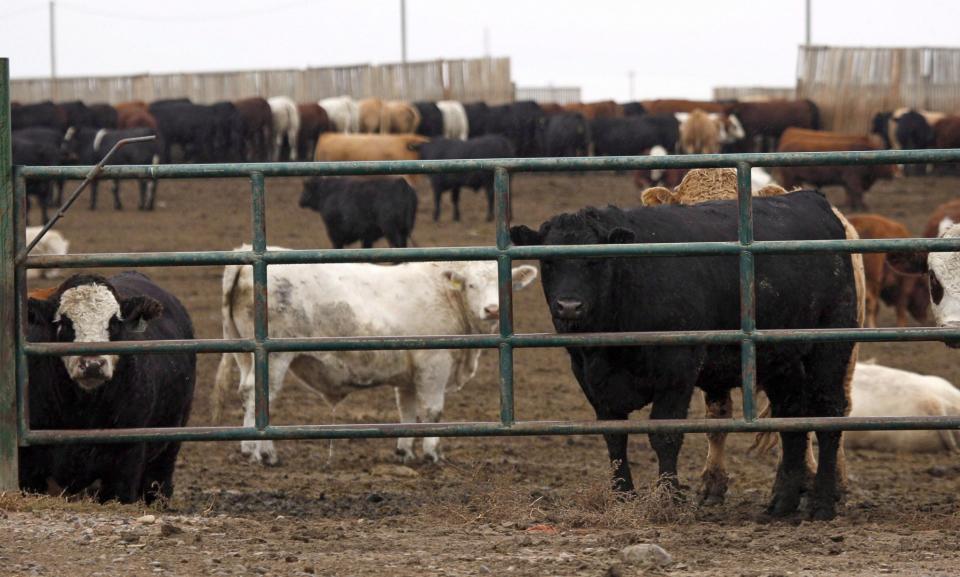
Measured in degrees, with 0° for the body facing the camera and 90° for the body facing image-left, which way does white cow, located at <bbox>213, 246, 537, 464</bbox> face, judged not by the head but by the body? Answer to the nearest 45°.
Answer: approximately 270°

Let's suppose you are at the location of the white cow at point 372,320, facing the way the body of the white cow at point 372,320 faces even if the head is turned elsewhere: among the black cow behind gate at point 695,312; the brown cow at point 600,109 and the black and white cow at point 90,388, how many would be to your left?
1

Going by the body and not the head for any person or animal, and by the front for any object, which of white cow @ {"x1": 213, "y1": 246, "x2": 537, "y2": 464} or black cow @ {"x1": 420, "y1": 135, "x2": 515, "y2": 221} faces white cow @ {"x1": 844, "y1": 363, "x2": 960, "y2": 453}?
white cow @ {"x1": 213, "y1": 246, "x2": 537, "y2": 464}

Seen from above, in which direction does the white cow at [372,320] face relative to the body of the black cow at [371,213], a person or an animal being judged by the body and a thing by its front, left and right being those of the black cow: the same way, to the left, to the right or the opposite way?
the opposite way

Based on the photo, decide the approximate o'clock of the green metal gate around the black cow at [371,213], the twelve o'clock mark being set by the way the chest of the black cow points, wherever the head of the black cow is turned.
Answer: The green metal gate is roughly at 9 o'clock from the black cow.
